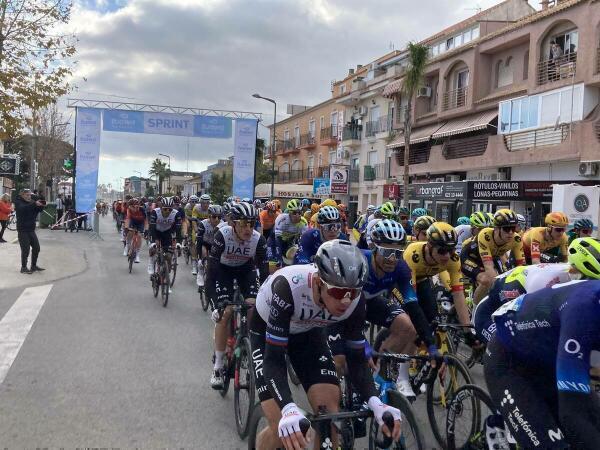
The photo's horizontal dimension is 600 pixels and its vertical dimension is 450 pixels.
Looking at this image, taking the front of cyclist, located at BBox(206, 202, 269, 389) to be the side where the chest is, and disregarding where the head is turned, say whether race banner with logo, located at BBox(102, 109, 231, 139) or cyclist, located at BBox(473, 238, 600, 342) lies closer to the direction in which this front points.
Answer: the cyclist

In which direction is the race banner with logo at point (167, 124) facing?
toward the camera

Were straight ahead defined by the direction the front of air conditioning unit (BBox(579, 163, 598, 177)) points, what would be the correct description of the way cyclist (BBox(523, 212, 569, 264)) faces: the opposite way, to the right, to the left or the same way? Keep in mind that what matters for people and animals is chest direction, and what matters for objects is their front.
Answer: to the left

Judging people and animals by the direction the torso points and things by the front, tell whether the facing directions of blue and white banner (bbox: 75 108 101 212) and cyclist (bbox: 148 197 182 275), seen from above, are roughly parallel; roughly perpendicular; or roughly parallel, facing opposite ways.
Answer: roughly parallel

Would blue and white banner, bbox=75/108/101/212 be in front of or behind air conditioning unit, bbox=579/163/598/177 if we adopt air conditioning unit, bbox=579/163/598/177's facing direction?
in front

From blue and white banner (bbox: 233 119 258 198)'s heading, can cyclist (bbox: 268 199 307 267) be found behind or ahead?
ahead

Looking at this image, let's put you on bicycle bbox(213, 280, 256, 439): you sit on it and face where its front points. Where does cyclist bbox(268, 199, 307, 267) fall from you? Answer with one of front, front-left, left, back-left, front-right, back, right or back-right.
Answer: back

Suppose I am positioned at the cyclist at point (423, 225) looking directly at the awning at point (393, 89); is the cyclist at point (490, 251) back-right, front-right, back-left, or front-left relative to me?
back-right

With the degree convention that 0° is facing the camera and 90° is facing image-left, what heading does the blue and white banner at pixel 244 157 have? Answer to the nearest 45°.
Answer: approximately 0°

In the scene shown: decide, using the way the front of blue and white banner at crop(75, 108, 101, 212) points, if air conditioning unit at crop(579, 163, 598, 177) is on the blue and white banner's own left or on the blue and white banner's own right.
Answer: on the blue and white banner's own left

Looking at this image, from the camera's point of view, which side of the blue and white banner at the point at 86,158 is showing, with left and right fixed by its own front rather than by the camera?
front

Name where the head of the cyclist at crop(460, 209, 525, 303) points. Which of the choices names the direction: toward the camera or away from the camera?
toward the camera

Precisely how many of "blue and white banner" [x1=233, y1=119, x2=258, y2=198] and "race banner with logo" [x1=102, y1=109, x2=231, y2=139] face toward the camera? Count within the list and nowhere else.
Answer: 2

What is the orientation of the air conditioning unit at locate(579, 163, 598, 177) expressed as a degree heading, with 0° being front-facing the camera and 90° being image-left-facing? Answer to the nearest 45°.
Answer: approximately 45°

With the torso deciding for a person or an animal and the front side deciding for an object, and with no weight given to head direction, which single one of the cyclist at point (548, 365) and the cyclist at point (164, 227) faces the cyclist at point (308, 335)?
the cyclist at point (164, 227)

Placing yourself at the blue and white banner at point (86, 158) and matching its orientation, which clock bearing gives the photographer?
The photographer is roughly at 12 o'clock from the blue and white banner.

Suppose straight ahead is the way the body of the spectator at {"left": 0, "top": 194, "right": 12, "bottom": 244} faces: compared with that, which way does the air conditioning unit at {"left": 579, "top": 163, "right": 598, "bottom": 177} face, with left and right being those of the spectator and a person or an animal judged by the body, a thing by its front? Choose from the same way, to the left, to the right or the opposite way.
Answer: the opposite way
